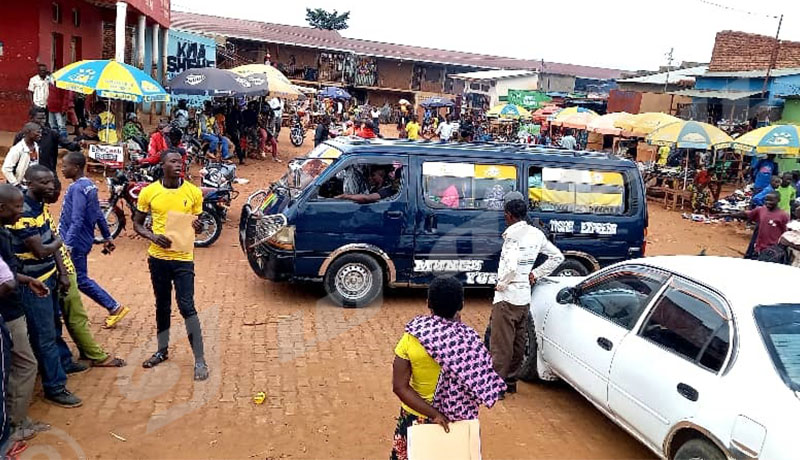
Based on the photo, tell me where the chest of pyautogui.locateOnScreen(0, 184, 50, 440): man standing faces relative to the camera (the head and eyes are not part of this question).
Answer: to the viewer's right

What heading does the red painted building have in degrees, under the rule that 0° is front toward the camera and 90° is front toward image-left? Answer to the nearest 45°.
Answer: approximately 315°

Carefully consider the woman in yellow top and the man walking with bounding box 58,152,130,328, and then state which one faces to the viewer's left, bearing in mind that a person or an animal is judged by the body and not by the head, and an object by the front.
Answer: the man walking

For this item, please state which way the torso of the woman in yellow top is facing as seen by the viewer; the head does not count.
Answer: away from the camera

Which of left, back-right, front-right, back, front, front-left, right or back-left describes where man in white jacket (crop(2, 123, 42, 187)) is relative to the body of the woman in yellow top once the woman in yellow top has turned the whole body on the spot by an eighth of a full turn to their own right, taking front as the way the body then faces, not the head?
left

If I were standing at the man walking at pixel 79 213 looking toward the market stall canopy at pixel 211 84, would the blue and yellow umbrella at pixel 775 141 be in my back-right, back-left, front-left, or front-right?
front-right

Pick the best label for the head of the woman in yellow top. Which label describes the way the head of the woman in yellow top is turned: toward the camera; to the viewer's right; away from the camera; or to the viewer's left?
away from the camera

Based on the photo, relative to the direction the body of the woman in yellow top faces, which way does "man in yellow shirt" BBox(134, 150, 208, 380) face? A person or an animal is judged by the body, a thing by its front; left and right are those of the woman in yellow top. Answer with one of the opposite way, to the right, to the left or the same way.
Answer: the opposite way

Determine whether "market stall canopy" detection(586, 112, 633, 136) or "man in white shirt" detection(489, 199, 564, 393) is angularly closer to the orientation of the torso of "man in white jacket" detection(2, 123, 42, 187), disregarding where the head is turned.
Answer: the man in white shirt

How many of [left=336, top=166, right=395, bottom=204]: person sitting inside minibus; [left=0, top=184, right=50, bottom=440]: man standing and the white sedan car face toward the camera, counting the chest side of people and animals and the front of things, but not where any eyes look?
0

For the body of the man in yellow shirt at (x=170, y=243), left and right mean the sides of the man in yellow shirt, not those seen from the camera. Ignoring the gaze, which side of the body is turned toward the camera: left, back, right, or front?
front

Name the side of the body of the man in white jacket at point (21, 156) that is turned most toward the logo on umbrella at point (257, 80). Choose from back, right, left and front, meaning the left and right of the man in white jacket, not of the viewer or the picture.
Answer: left

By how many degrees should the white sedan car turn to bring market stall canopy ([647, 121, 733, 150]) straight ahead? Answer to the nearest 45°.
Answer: approximately 45° to its right

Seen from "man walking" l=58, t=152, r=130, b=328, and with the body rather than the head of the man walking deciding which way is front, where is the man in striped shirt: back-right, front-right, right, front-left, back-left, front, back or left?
left

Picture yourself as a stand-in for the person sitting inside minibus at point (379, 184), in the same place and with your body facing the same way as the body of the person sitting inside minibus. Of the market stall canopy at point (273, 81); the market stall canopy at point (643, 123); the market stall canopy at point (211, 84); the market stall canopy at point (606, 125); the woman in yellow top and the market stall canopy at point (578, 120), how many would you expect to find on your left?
1

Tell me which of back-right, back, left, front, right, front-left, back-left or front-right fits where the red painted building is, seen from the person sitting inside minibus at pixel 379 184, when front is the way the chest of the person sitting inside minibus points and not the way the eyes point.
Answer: front-right

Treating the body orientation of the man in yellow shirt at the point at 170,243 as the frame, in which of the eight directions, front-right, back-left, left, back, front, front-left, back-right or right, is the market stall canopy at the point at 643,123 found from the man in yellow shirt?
back-left
